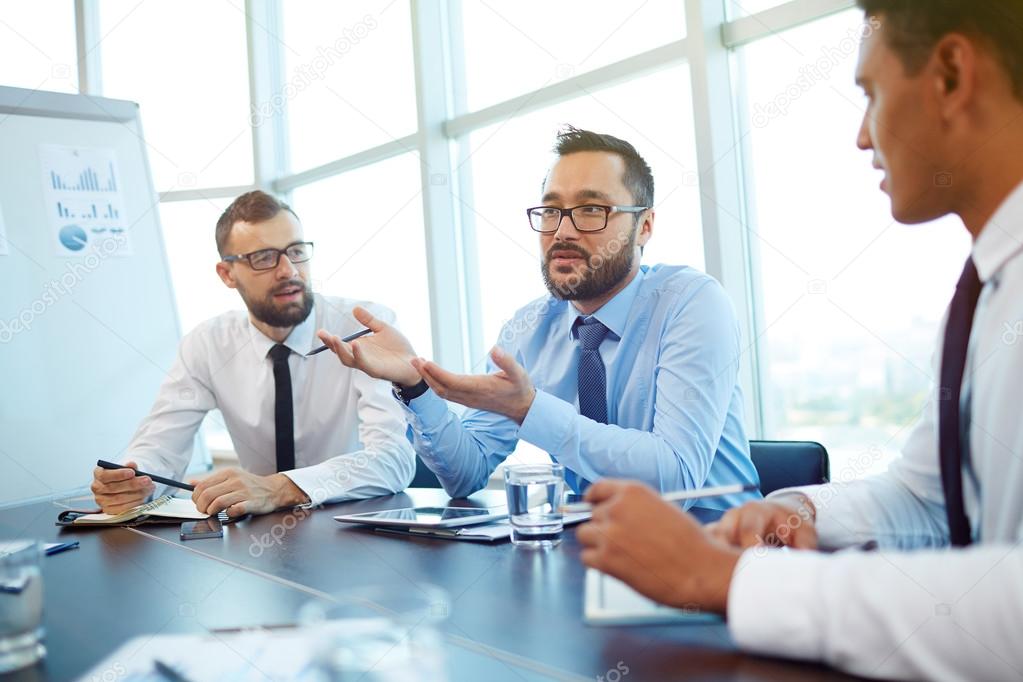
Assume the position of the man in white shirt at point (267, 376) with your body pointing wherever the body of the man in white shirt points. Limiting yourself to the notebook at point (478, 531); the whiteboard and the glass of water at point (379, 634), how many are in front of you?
2

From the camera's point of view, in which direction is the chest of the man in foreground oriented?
to the viewer's left

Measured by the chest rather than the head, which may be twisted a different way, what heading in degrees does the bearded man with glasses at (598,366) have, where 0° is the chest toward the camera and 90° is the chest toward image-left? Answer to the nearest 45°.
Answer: approximately 45°

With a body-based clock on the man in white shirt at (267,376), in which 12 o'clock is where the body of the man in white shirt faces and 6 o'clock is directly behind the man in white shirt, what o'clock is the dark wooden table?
The dark wooden table is roughly at 12 o'clock from the man in white shirt.

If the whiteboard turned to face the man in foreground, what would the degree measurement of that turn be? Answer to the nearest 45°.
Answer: approximately 45° to its right

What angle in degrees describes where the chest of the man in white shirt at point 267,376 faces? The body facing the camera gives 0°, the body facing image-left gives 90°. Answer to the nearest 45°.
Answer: approximately 0°

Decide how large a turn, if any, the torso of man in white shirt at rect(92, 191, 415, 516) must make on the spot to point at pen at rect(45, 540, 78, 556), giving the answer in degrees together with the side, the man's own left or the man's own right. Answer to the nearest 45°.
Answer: approximately 45° to the man's own right

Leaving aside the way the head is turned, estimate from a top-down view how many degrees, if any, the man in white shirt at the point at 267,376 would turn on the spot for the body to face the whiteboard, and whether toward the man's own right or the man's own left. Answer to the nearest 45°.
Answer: approximately 135° to the man's own right

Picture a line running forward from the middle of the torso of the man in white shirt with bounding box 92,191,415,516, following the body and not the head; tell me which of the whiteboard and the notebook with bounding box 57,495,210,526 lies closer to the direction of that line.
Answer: the notebook
